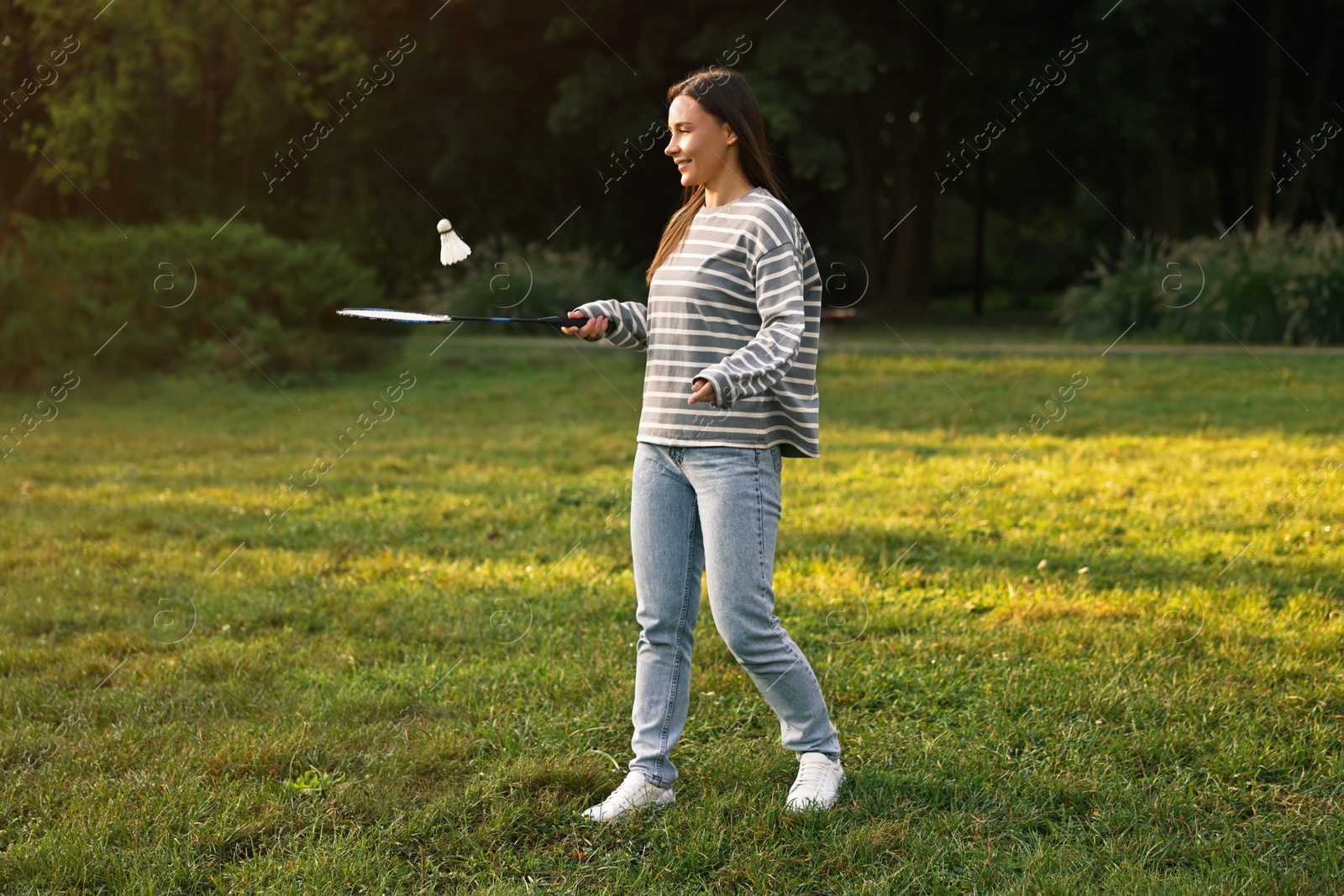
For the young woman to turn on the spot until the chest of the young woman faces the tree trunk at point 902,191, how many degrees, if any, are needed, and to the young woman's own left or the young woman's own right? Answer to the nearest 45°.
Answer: approximately 135° to the young woman's own right

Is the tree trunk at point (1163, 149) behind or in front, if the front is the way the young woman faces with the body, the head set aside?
behind

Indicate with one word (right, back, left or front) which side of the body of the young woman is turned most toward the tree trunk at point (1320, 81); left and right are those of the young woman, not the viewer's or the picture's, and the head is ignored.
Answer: back

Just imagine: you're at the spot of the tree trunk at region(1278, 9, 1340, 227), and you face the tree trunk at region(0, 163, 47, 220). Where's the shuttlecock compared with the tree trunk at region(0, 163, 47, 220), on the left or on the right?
left

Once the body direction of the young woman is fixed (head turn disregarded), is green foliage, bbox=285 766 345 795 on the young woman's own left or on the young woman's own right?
on the young woman's own right

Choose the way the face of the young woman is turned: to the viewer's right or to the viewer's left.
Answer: to the viewer's left

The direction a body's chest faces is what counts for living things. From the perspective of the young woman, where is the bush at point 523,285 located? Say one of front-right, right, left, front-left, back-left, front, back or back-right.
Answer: back-right

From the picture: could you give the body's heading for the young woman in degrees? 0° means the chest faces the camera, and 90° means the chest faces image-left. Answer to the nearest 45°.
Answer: approximately 45°

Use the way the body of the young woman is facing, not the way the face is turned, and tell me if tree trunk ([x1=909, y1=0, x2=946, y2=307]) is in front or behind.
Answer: behind

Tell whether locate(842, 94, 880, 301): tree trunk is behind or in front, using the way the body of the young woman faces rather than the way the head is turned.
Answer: behind

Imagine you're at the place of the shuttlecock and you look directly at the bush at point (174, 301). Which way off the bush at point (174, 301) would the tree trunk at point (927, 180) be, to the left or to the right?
right
